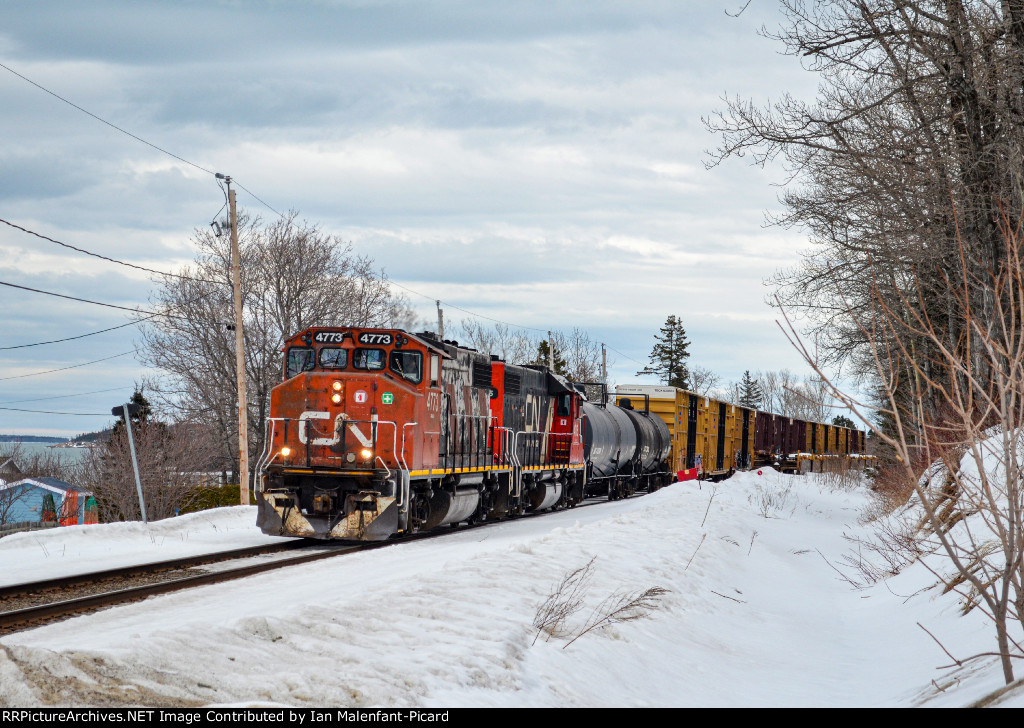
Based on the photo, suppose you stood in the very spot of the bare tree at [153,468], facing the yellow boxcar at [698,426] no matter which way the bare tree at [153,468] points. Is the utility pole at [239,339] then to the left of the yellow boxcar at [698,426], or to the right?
right

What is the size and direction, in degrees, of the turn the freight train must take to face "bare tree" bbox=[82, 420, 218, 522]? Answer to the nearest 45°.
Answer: approximately 90° to its right

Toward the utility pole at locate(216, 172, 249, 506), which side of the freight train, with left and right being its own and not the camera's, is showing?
right
